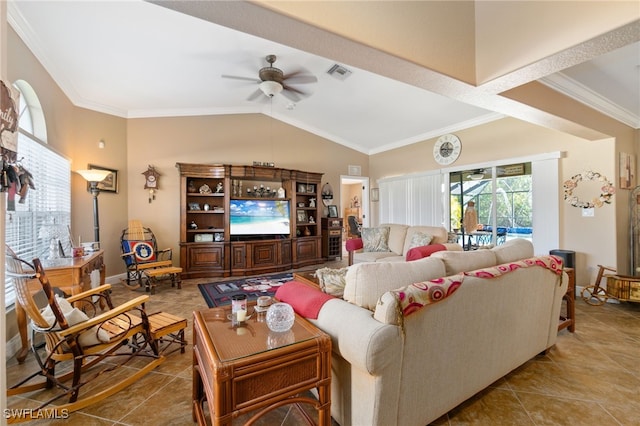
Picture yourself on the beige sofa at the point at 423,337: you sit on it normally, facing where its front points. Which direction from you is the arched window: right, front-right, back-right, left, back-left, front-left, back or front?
front-left

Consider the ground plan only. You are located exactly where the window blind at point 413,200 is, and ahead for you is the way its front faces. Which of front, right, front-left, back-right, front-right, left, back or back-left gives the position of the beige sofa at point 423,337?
front-left

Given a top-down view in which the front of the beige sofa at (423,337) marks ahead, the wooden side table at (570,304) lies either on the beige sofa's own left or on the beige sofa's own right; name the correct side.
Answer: on the beige sofa's own right

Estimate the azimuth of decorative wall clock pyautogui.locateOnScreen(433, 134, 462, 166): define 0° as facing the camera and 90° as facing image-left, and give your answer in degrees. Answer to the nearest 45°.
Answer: approximately 45°

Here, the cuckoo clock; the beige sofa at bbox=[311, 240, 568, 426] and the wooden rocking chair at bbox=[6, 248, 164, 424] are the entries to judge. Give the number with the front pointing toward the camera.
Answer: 1

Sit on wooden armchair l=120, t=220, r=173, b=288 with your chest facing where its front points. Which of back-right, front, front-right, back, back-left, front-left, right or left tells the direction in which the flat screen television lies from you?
front-left

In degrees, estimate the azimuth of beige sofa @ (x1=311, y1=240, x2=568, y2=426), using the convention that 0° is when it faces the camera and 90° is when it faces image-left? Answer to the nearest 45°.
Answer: approximately 135°

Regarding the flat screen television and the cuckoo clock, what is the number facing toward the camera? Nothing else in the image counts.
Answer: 2

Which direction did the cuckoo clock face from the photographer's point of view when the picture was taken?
facing the viewer

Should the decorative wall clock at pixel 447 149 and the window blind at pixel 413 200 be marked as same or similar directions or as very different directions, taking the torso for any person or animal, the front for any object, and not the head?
same or similar directions

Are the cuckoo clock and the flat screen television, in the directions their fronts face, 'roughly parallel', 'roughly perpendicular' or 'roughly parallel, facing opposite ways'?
roughly parallel

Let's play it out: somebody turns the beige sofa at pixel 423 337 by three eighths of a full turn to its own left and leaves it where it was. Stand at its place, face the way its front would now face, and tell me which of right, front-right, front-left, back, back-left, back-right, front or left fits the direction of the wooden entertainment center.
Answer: back-right

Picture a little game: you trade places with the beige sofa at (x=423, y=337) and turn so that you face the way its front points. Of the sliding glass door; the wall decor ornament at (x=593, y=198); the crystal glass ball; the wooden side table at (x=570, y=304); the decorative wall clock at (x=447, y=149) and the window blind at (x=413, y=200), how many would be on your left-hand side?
1

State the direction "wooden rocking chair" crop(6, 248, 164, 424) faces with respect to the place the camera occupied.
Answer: facing away from the viewer and to the right of the viewer

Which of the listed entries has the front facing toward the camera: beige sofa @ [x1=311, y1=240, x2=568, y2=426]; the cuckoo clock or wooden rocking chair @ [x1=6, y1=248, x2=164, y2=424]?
the cuckoo clock

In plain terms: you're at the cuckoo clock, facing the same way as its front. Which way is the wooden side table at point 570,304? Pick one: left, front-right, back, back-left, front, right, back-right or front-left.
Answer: front-left

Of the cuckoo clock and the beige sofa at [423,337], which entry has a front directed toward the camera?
the cuckoo clock
